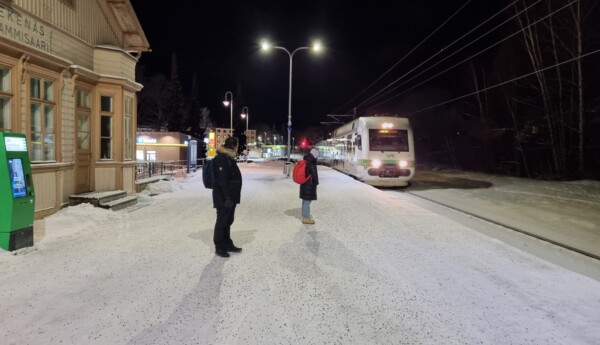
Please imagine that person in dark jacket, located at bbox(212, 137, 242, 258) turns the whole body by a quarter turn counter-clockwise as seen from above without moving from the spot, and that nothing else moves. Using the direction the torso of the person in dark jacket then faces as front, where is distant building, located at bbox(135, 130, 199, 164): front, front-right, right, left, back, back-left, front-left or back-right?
front

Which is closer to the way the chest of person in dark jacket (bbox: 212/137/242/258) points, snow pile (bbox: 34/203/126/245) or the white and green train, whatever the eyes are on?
the white and green train

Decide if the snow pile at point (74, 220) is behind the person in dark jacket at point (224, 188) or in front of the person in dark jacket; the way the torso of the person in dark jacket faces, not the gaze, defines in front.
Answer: behind

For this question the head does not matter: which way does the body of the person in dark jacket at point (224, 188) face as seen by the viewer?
to the viewer's right

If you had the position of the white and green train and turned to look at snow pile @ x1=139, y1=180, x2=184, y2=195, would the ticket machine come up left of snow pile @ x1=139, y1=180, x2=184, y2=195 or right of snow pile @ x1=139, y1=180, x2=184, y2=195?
left

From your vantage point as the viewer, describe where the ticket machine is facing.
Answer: facing the viewer and to the right of the viewer

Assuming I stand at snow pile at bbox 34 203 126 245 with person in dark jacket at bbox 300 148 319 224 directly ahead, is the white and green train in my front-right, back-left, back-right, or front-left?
front-left

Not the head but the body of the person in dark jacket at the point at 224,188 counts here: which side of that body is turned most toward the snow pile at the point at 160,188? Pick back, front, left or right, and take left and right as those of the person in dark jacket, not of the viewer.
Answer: left

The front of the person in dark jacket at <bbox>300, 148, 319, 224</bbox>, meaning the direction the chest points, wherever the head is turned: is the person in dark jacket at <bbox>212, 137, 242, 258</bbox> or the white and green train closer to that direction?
the white and green train

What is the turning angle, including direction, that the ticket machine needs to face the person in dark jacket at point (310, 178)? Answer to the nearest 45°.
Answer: approximately 45° to its left

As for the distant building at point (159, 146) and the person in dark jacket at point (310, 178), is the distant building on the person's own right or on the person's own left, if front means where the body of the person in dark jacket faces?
on the person's own left

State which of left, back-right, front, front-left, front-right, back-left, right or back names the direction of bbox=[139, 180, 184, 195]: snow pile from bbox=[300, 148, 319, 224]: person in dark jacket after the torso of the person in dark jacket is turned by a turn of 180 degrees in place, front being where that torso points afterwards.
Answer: front-right
